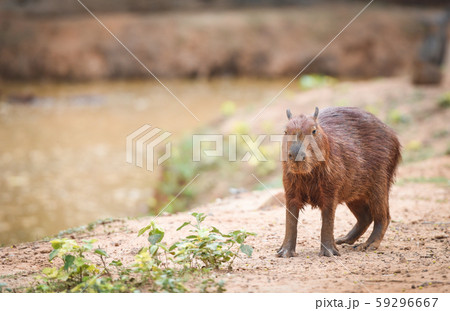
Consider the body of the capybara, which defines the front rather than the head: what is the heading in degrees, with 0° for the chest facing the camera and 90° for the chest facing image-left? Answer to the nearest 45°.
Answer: approximately 45°

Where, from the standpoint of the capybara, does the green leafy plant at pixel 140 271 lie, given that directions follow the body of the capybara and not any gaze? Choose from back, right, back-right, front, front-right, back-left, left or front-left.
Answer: front
